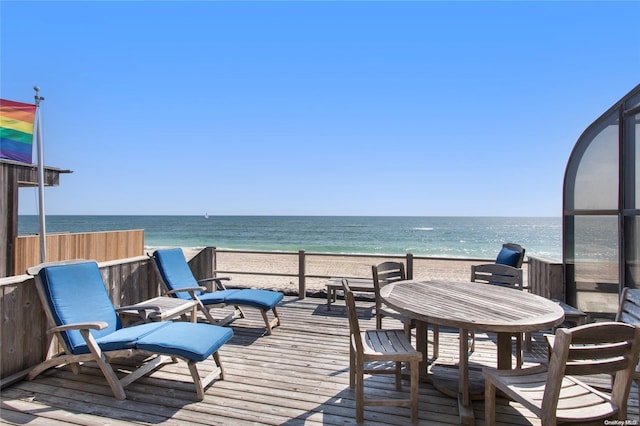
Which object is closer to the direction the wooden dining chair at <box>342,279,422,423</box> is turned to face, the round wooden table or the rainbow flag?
the round wooden table

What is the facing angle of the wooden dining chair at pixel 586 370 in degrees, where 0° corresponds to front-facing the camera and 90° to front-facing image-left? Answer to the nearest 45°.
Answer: approximately 135°

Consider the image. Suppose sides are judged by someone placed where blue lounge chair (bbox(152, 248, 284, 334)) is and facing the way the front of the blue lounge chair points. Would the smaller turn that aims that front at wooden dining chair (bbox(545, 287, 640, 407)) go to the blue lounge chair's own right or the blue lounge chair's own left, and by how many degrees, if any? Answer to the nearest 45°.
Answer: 0° — it already faces it

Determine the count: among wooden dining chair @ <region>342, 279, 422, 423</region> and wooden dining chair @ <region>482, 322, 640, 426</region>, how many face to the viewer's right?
1

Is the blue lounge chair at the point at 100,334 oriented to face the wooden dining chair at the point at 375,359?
yes

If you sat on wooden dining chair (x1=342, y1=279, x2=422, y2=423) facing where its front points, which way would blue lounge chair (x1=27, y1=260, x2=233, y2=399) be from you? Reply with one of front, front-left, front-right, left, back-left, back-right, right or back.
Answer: back

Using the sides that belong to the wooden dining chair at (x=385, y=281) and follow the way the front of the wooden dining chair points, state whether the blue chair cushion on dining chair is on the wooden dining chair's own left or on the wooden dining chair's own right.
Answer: on the wooden dining chair's own left

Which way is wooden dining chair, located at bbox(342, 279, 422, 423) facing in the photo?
to the viewer's right
